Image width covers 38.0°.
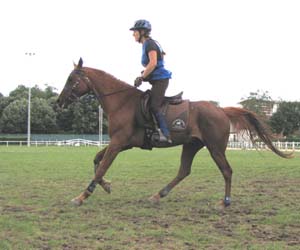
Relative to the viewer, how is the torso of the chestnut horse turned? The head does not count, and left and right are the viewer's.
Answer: facing to the left of the viewer

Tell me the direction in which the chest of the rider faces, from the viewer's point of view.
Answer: to the viewer's left
